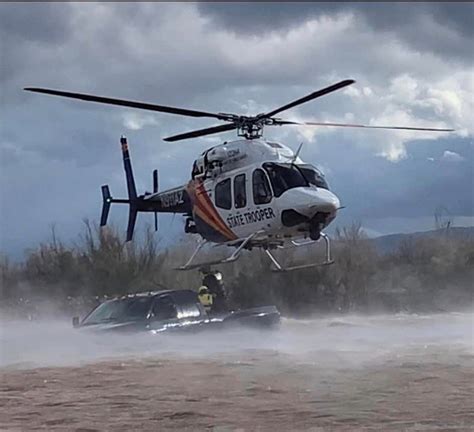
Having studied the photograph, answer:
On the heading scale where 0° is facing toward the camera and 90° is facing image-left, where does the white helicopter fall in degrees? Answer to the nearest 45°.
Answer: approximately 315°
